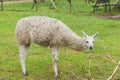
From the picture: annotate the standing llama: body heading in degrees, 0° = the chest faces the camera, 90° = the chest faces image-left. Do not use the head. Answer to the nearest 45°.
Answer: approximately 270°
